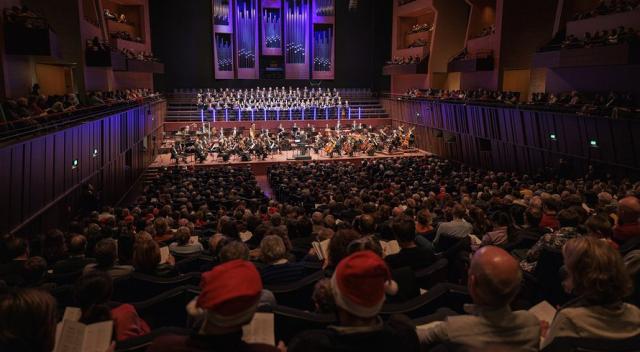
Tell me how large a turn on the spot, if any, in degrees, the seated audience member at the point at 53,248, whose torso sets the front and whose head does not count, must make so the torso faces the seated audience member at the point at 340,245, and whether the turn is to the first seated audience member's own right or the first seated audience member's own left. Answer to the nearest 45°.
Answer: approximately 135° to the first seated audience member's own right

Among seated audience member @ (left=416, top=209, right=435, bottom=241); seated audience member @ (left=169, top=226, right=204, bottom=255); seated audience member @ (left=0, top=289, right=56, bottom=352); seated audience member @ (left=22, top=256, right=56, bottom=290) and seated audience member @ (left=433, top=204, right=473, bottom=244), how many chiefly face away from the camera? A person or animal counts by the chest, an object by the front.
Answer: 5

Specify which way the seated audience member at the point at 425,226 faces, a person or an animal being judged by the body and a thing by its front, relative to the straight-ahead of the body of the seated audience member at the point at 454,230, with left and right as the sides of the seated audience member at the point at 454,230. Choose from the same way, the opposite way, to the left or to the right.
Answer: the same way

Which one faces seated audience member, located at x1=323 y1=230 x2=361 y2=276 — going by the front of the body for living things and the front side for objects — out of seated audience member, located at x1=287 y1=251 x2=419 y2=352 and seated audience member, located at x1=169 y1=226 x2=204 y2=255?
seated audience member, located at x1=287 y1=251 x2=419 y2=352

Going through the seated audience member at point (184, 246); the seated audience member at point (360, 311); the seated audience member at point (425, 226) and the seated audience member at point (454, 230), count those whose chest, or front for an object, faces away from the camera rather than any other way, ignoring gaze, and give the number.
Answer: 4

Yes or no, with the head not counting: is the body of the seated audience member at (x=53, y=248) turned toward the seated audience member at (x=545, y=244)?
no

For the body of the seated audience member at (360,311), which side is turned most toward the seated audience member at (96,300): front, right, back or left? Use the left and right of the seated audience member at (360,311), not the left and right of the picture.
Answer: left

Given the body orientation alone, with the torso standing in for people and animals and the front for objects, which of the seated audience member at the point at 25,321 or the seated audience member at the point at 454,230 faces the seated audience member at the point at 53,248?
the seated audience member at the point at 25,321

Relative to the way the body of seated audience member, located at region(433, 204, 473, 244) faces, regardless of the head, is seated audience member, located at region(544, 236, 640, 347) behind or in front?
behind

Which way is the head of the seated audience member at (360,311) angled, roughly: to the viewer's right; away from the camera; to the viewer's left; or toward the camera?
away from the camera

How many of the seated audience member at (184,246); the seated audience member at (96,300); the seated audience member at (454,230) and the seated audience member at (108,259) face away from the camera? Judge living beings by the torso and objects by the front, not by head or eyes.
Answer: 4

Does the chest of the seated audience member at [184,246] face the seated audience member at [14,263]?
no

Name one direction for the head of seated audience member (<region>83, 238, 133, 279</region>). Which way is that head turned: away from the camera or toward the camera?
away from the camera

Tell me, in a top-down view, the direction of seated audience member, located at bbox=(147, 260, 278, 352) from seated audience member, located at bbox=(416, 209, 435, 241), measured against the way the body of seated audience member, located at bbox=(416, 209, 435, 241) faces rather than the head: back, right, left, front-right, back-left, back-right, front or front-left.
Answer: back

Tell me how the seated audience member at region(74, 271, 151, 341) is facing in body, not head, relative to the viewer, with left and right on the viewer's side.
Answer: facing away from the viewer

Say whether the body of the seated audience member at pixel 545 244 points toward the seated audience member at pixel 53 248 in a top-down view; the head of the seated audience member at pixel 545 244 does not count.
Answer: no

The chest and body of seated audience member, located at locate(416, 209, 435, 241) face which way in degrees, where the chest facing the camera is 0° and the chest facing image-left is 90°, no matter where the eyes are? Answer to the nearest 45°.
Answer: approximately 180°

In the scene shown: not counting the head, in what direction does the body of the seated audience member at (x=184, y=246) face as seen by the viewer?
away from the camera

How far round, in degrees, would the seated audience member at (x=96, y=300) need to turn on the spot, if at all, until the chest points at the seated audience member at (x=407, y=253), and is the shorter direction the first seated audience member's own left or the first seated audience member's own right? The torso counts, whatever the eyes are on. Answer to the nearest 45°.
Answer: approximately 90° to the first seated audience member's own right

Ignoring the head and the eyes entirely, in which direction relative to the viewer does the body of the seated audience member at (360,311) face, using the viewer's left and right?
facing away from the viewer

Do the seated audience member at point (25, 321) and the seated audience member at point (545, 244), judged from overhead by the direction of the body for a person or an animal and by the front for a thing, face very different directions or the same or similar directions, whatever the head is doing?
same or similar directions

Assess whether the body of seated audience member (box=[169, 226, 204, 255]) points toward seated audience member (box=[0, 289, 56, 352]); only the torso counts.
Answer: no
